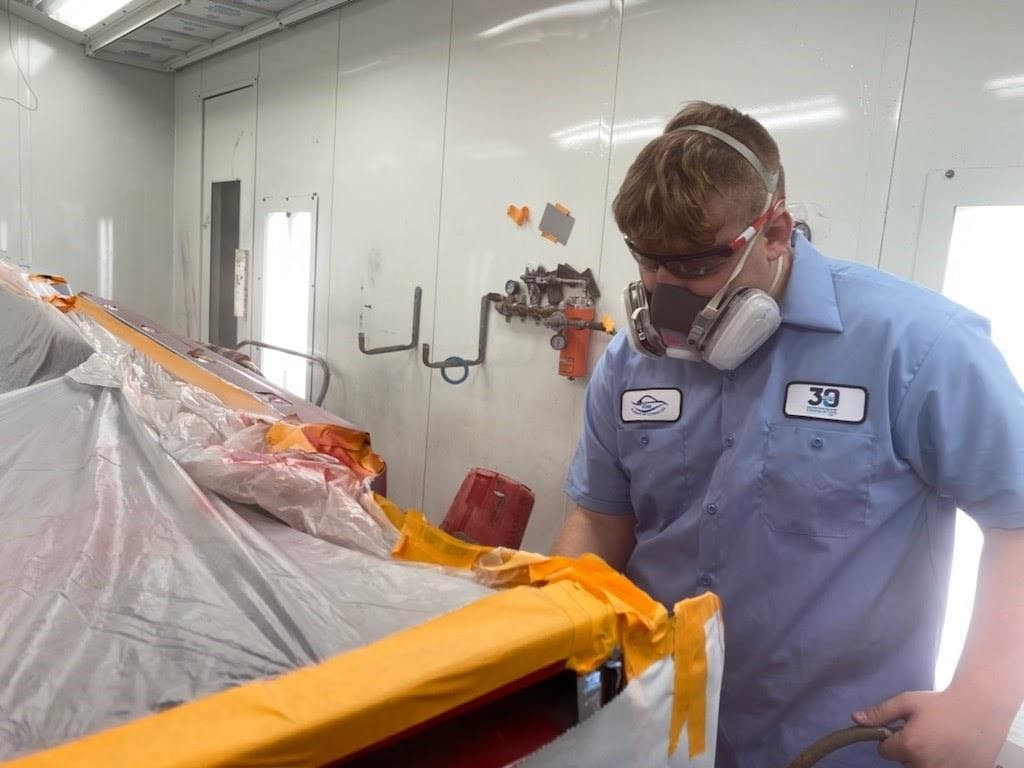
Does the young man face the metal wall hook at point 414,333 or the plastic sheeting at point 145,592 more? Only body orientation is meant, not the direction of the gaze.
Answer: the plastic sheeting

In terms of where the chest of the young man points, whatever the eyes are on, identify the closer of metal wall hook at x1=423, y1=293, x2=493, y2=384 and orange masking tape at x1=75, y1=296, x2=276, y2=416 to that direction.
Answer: the orange masking tape

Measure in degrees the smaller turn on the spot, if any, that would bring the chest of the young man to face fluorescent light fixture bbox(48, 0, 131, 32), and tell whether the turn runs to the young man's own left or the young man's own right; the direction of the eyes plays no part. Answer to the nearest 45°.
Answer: approximately 90° to the young man's own right

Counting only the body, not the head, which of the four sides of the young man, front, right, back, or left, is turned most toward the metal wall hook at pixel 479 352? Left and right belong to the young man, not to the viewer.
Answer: right

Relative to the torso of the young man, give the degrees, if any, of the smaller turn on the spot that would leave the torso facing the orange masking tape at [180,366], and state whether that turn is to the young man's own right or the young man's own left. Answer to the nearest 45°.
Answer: approximately 45° to the young man's own right

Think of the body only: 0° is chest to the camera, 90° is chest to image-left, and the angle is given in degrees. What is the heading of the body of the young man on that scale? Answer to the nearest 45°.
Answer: approximately 45°

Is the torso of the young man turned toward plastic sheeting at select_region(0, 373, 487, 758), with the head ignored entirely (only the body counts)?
yes

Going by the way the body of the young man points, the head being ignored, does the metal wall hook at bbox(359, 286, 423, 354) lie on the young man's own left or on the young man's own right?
on the young man's own right
